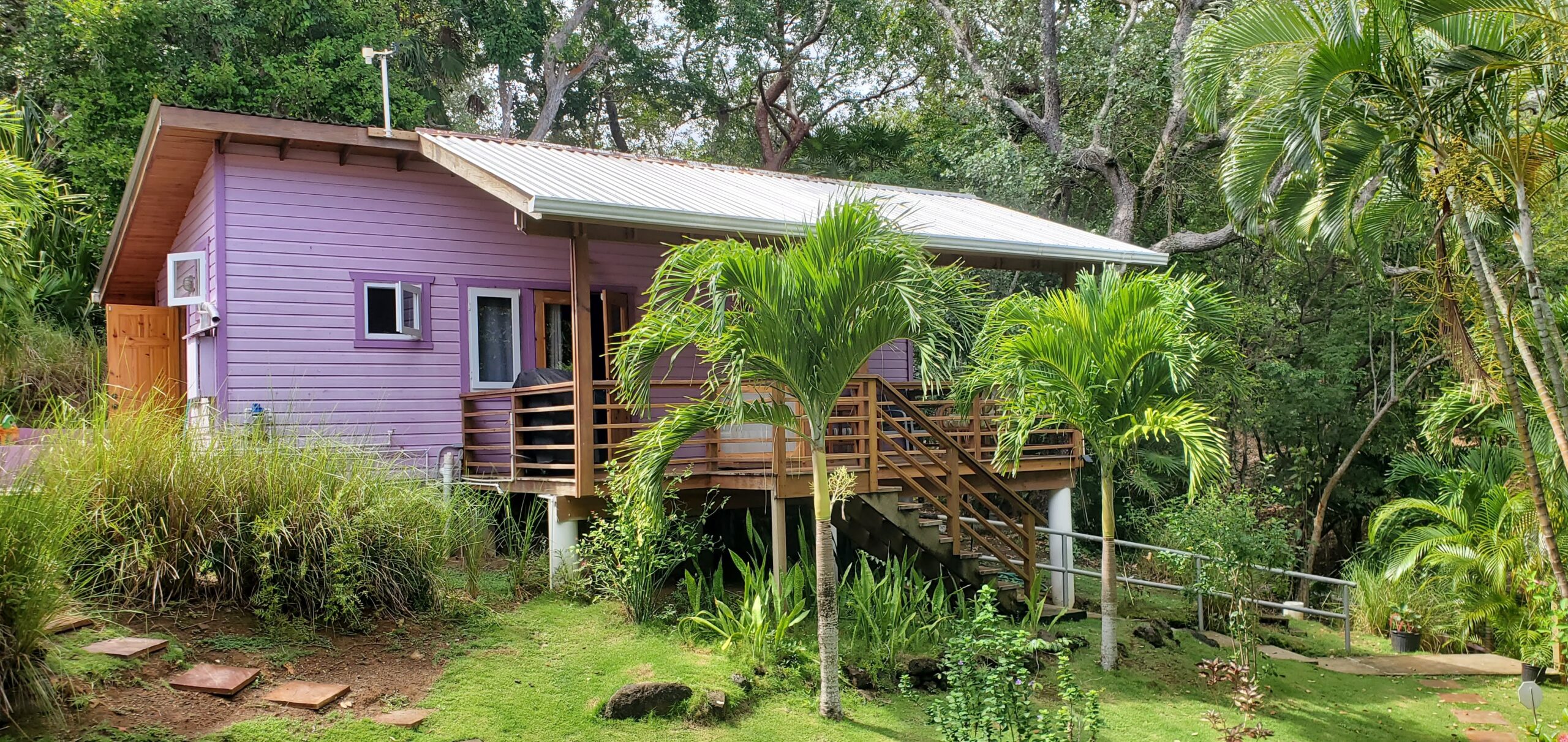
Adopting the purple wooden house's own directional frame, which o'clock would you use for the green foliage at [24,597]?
The green foliage is roughly at 2 o'clock from the purple wooden house.

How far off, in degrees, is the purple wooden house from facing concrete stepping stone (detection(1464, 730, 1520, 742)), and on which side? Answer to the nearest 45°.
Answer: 0° — it already faces it

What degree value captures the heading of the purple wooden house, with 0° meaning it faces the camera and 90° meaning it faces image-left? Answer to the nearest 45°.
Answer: approximately 315°

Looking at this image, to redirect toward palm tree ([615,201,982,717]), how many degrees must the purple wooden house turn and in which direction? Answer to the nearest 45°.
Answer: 0° — it already faces it

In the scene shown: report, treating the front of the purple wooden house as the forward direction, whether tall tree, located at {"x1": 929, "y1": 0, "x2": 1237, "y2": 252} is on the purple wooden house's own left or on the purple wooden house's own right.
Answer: on the purple wooden house's own left

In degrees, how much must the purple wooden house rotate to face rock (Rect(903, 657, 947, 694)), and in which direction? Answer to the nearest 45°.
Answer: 0° — it already faces it

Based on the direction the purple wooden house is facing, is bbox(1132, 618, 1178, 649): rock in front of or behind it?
in front

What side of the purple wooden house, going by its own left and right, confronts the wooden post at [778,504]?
front

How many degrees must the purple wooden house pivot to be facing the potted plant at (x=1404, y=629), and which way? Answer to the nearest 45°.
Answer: approximately 45° to its left

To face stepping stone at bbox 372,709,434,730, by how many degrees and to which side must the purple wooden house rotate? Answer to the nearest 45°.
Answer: approximately 45° to its right

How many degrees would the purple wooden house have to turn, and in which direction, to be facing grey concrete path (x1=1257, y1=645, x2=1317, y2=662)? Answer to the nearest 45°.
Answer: approximately 45° to its left

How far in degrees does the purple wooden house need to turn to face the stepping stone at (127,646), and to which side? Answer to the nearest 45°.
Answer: approximately 45° to its right
